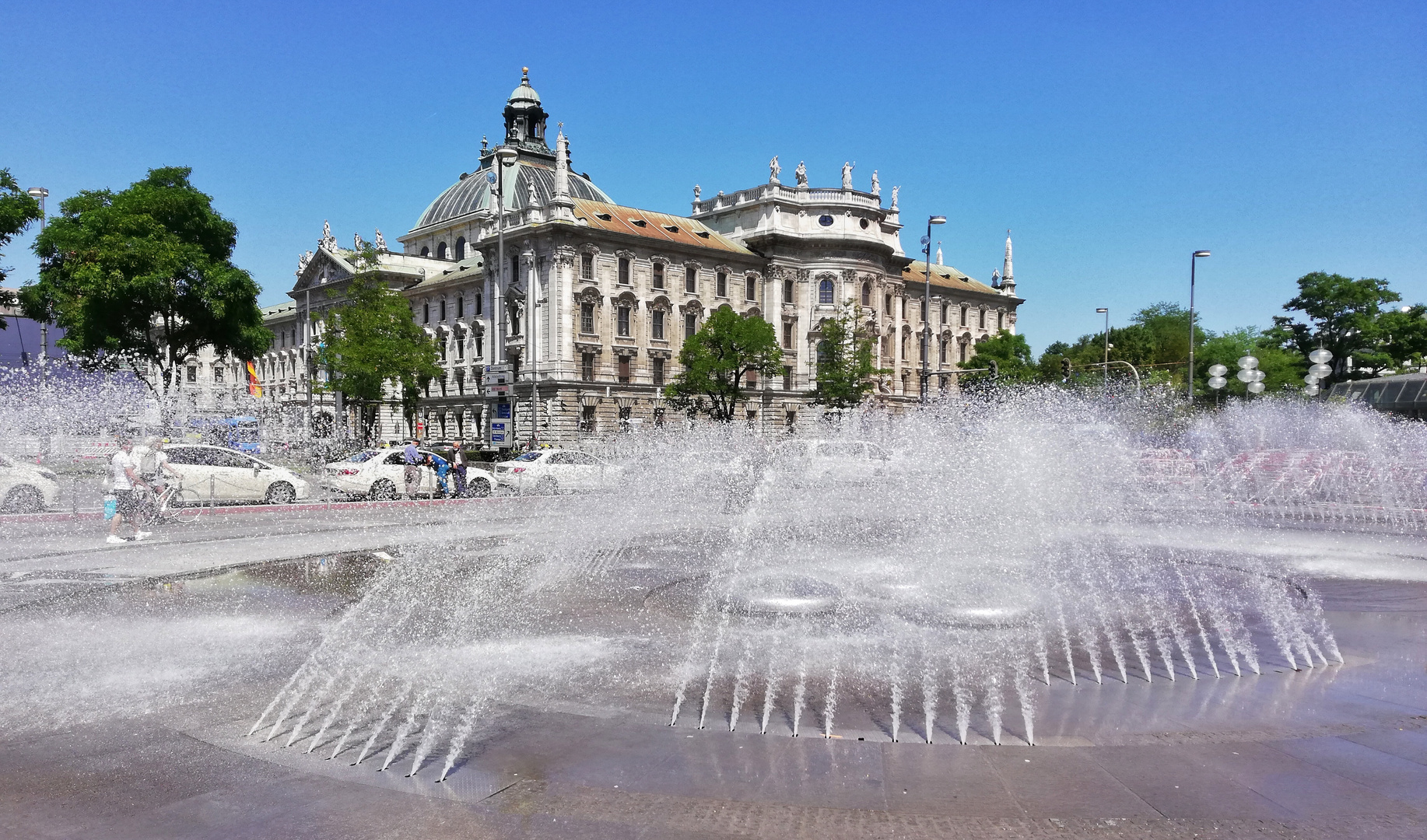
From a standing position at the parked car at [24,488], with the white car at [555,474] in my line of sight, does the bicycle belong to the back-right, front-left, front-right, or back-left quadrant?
front-right

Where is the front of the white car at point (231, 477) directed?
to the viewer's right

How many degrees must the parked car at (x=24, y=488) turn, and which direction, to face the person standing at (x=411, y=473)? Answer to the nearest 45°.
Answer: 0° — it already faces them

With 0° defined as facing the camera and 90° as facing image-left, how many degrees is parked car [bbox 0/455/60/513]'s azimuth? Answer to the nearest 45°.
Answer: approximately 270°

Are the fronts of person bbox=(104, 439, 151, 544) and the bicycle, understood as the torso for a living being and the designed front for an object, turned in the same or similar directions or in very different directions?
same or similar directions

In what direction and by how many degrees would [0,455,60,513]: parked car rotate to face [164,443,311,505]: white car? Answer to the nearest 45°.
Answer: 0° — it already faces it

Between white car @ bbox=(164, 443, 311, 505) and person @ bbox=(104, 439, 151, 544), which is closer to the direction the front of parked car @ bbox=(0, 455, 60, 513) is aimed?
the white car
